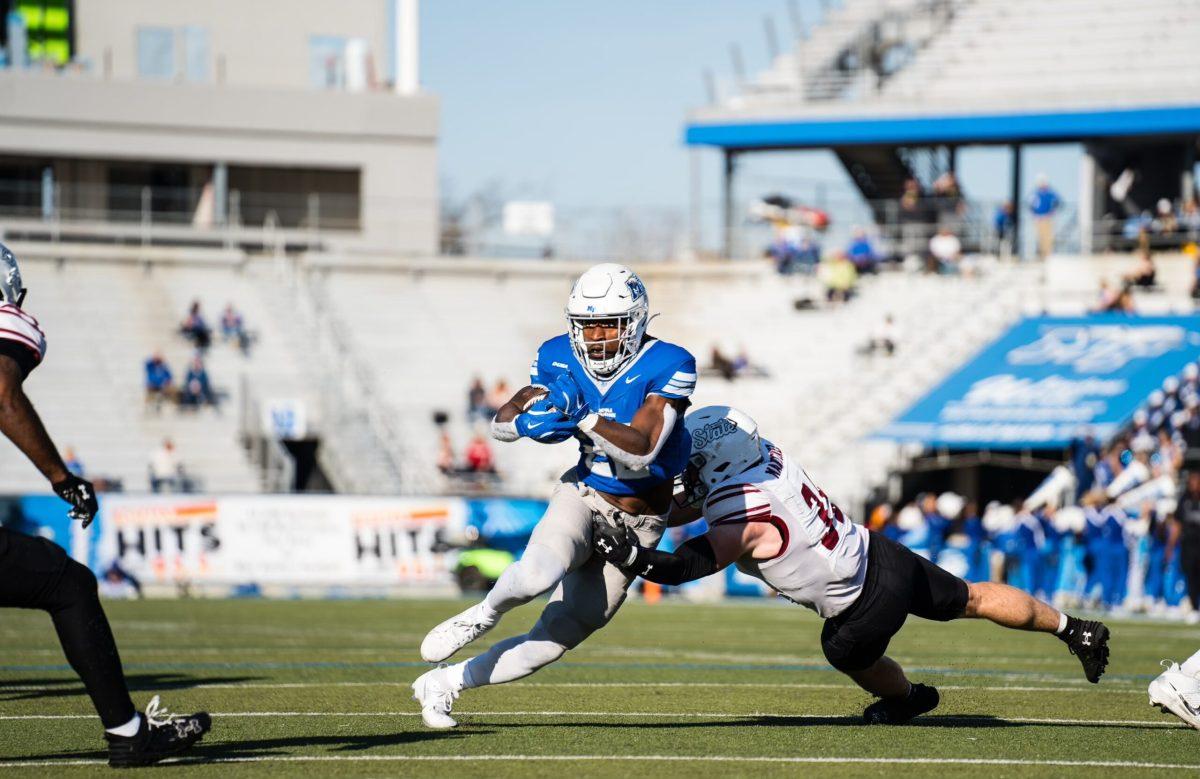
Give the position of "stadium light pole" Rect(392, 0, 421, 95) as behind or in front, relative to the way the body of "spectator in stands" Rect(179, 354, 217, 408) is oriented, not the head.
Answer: behind

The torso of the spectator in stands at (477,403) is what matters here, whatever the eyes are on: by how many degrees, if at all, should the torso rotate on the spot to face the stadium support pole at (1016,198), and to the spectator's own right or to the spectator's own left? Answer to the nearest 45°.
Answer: approximately 90° to the spectator's own left

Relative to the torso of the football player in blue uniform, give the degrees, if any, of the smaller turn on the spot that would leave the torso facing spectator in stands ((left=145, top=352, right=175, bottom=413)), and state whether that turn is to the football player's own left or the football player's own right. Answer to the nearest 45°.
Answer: approximately 135° to the football player's own right

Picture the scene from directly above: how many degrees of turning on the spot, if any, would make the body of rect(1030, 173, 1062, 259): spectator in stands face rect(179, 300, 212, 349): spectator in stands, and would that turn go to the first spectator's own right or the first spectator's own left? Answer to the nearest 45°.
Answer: approximately 90° to the first spectator's own right

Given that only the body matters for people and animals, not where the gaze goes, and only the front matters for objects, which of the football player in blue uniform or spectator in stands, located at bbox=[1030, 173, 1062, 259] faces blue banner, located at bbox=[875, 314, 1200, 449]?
the spectator in stands

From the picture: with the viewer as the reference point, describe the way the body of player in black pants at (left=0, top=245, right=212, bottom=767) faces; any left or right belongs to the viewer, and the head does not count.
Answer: facing to the right of the viewer

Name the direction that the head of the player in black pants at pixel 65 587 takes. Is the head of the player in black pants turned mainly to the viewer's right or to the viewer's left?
to the viewer's right
